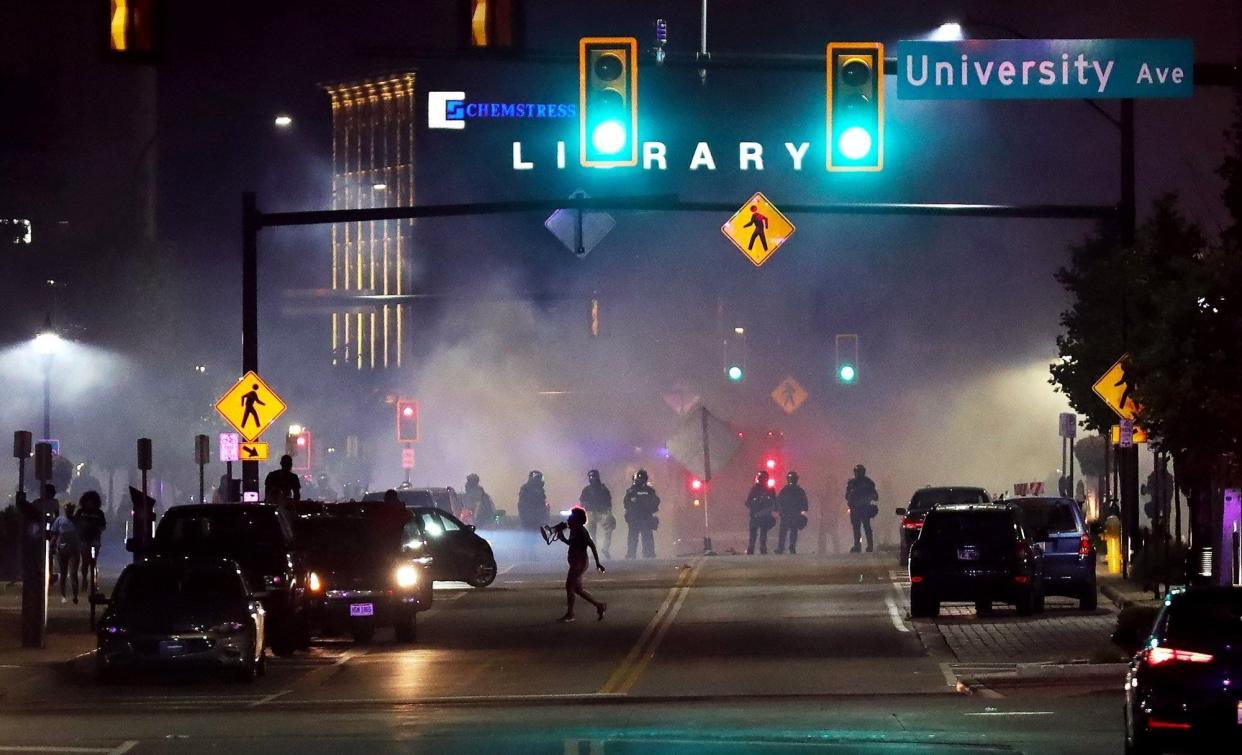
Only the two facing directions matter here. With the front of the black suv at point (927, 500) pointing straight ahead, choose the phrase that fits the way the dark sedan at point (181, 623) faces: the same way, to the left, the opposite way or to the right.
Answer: the opposite way

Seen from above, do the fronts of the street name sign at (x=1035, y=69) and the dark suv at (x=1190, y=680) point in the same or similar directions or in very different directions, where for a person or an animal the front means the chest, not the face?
very different directions

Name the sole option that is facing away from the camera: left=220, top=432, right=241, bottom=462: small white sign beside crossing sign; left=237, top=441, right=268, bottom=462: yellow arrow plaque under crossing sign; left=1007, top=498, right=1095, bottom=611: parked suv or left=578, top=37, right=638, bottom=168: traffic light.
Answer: the parked suv

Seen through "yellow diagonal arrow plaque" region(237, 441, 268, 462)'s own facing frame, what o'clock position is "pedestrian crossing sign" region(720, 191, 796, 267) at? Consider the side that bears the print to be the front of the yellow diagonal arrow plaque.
The pedestrian crossing sign is roughly at 9 o'clock from the yellow diagonal arrow plaque.

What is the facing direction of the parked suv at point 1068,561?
away from the camera

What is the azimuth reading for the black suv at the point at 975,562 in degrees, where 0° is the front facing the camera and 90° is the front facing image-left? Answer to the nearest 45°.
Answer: approximately 180°

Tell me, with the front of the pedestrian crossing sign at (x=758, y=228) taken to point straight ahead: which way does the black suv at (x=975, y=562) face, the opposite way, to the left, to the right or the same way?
the opposite way

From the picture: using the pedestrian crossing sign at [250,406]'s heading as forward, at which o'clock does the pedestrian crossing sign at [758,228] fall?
the pedestrian crossing sign at [758,228] is roughly at 9 o'clock from the pedestrian crossing sign at [250,406].

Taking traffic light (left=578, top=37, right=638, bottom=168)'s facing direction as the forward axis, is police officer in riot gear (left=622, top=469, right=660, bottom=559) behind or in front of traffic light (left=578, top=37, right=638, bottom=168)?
behind

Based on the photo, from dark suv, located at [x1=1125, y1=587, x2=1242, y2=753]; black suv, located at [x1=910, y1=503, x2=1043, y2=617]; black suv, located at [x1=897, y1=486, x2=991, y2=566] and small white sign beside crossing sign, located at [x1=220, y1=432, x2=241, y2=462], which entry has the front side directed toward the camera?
the small white sign beside crossing sign

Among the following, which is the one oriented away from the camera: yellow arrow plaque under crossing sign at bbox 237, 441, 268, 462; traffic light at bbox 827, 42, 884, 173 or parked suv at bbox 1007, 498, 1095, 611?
the parked suv

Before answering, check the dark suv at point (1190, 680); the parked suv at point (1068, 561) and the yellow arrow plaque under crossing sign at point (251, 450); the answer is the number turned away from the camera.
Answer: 2
